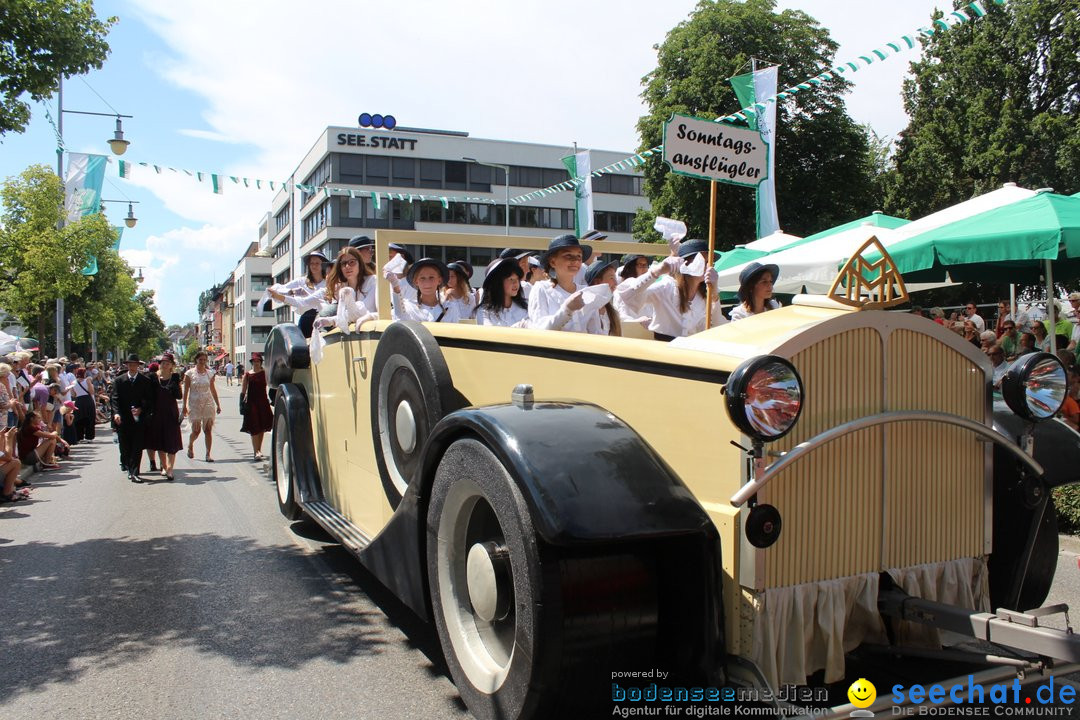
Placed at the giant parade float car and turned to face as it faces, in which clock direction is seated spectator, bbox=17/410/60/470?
The seated spectator is roughly at 6 o'clock from the giant parade float car.

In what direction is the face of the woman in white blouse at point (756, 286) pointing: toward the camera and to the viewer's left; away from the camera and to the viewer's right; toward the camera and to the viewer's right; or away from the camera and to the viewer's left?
toward the camera and to the viewer's right

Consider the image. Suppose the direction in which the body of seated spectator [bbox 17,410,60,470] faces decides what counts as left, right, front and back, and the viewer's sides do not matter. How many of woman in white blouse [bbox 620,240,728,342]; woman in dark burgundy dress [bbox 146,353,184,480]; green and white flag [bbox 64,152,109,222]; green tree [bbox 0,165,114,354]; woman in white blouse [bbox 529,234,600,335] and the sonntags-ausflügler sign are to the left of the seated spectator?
2

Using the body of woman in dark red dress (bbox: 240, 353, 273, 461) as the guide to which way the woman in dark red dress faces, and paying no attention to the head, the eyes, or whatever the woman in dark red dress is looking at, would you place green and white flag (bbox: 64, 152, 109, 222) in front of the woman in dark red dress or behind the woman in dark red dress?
behind

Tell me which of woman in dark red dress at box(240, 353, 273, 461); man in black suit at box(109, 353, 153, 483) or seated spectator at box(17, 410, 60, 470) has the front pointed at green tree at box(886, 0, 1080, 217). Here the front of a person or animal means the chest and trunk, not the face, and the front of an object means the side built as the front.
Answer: the seated spectator

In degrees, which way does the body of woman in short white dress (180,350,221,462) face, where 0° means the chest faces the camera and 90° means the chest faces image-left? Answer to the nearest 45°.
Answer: approximately 0°

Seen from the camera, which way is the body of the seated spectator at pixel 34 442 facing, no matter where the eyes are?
to the viewer's right
